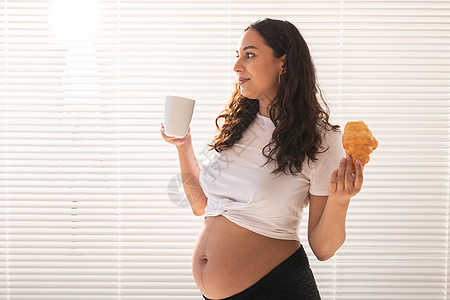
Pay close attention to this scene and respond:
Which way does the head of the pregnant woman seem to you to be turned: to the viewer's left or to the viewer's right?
to the viewer's left

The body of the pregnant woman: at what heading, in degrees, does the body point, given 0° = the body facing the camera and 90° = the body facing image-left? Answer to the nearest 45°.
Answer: approximately 45°
